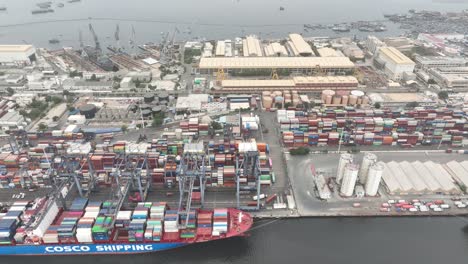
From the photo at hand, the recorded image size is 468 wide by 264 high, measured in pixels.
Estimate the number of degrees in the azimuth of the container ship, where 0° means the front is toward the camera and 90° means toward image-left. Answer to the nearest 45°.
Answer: approximately 270°
